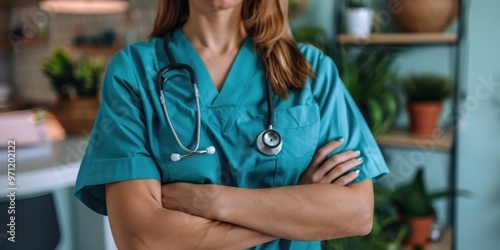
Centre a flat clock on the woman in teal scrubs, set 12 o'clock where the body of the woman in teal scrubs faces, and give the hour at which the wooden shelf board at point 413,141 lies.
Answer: The wooden shelf board is roughly at 7 o'clock from the woman in teal scrubs.

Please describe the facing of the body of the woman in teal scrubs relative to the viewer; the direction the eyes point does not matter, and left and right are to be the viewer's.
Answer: facing the viewer

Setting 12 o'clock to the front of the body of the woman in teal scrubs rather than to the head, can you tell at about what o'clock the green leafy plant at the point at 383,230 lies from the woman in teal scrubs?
The green leafy plant is roughly at 7 o'clock from the woman in teal scrubs.

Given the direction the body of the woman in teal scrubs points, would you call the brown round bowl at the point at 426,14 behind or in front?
behind

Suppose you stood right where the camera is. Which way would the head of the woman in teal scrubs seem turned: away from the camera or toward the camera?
toward the camera

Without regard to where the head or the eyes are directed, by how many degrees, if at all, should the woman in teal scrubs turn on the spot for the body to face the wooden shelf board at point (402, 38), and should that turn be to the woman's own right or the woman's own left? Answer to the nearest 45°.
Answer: approximately 135° to the woman's own left

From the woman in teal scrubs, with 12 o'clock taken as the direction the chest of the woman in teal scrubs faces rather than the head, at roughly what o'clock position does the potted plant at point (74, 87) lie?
The potted plant is roughly at 5 o'clock from the woman in teal scrubs.

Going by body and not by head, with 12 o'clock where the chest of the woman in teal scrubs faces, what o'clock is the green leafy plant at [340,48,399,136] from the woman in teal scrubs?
The green leafy plant is roughly at 7 o'clock from the woman in teal scrubs.

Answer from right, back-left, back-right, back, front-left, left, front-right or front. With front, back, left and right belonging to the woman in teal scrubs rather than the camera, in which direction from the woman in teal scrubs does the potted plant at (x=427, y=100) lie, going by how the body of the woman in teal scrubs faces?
back-left

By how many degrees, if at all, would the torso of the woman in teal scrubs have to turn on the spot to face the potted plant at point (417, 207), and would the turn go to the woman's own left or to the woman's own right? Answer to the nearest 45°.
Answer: approximately 135° to the woman's own left
